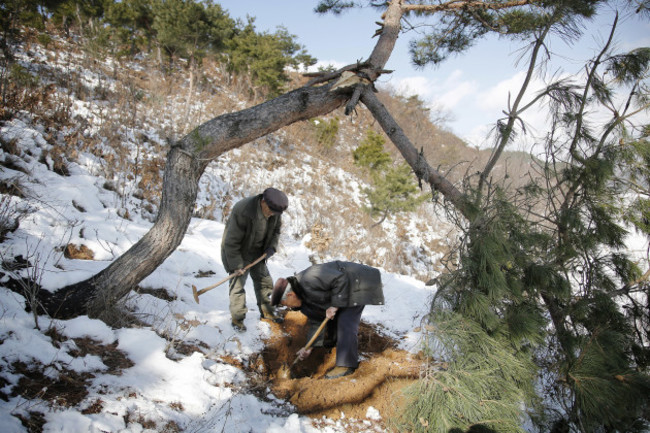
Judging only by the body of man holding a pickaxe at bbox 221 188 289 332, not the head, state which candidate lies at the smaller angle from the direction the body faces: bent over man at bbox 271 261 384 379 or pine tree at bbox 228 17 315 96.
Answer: the bent over man

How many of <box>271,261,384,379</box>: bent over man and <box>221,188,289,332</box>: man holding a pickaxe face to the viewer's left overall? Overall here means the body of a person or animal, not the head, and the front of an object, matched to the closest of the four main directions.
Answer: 1

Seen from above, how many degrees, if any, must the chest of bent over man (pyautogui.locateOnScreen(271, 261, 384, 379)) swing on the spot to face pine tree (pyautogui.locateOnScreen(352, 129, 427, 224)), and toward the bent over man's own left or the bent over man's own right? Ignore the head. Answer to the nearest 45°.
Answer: approximately 90° to the bent over man's own right

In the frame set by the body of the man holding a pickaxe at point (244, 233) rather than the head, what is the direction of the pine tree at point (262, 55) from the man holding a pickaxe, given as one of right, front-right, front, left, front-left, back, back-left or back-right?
back-left

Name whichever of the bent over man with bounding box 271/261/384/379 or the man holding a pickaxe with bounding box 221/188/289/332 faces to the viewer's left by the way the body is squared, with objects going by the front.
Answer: the bent over man with bounding box 271/261/384/379

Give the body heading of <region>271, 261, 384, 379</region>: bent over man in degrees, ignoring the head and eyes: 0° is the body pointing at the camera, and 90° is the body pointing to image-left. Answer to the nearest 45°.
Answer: approximately 90°

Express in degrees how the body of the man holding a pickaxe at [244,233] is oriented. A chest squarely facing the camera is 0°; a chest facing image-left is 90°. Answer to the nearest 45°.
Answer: approximately 315°
